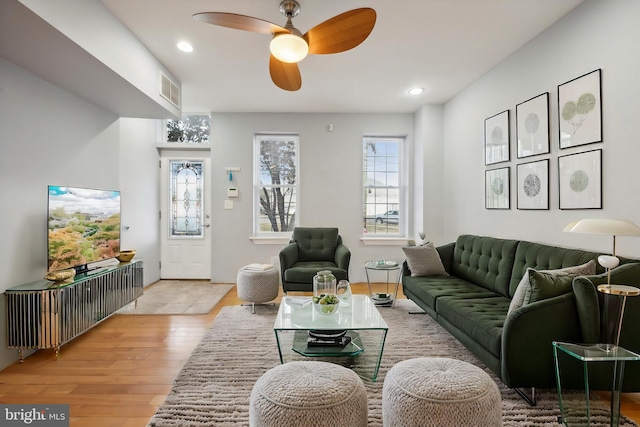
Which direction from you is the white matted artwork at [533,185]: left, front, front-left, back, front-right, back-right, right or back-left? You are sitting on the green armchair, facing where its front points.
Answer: front-left

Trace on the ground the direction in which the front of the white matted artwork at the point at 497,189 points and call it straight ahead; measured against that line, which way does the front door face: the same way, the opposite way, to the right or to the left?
to the left

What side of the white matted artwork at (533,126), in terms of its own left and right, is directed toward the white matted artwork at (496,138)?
right

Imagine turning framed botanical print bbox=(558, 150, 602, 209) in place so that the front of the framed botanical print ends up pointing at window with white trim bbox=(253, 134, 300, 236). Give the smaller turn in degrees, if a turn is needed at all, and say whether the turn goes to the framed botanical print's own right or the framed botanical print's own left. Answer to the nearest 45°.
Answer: approximately 45° to the framed botanical print's own right

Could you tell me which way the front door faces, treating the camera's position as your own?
facing the viewer

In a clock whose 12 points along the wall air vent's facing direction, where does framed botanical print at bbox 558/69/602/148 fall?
The framed botanical print is roughly at 12 o'clock from the wall air vent.

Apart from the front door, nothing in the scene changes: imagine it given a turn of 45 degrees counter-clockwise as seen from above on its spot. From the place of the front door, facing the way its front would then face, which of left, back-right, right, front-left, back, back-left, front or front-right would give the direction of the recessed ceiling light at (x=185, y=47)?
front-right

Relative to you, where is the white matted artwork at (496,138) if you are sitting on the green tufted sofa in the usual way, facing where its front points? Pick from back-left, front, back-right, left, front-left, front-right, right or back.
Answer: back-right

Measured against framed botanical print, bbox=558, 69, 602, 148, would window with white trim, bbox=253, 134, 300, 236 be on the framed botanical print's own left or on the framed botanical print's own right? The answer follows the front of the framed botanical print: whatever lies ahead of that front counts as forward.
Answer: on the framed botanical print's own right

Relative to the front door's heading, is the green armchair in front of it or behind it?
in front

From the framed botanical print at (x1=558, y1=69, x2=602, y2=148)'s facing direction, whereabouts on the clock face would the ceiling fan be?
The ceiling fan is roughly at 12 o'clock from the framed botanical print.

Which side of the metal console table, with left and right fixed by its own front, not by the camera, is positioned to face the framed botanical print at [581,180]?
front

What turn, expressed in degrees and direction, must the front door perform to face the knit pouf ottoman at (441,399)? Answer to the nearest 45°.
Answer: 0° — it already faces it

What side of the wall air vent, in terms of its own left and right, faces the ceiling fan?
front

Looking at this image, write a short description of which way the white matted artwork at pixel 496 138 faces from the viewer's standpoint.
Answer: facing the viewer and to the left of the viewer

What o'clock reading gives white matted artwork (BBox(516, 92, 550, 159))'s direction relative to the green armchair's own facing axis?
The white matted artwork is roughly at 10 o'clock from the green armchair.

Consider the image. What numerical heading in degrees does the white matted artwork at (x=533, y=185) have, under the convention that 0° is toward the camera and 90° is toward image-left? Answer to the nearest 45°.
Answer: approximately 45°

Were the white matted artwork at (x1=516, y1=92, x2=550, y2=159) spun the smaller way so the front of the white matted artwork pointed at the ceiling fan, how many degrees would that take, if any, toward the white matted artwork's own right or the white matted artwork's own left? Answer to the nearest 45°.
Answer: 0° — it already faces it

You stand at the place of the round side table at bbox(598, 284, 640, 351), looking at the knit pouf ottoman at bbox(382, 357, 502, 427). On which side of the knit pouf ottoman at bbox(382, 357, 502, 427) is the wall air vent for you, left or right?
right
